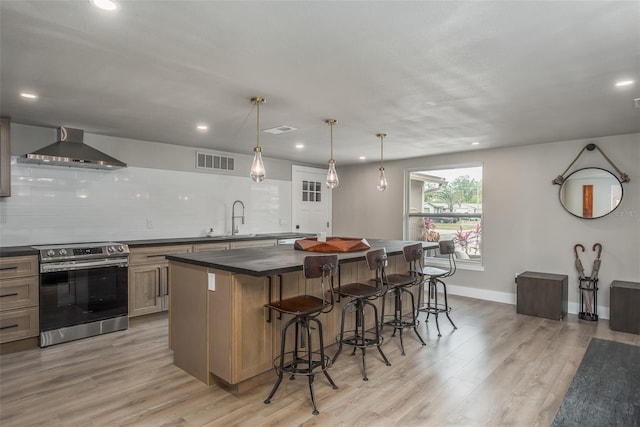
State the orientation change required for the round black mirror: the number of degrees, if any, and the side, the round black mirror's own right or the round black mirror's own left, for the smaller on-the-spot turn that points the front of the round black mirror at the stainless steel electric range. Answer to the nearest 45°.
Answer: approximately 45° to the round black mirror's own right

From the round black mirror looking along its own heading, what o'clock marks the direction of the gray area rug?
The gray area rug is roughly at 12 o'clock from the round black mirror.

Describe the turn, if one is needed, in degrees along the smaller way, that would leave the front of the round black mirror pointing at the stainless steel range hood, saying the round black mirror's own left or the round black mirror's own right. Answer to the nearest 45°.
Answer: approximately 45° to the round black mirror's own right

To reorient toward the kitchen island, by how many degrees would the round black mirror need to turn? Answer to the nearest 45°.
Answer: approximately 45° to its right

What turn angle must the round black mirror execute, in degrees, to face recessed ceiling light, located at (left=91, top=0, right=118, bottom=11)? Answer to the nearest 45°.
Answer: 0° — it already faces it

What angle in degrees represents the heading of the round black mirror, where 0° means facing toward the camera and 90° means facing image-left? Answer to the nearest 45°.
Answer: approximately 0°

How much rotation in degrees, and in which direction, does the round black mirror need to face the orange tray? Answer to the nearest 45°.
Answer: approximately 45° to its right
